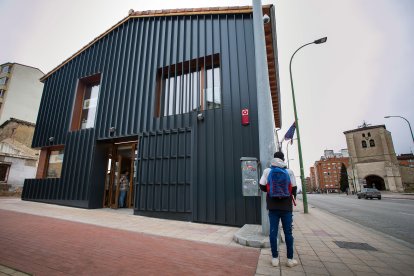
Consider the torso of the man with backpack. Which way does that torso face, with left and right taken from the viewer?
facing away from the viewer

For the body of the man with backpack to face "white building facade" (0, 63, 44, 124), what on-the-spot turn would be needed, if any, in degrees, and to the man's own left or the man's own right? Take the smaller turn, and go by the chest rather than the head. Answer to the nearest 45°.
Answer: approximately 45° to the man's own left

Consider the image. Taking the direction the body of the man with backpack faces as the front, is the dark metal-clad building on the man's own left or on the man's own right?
on the man's own left

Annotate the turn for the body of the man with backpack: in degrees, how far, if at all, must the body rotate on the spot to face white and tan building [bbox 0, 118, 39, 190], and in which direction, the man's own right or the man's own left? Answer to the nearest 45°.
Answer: approximately 90° to the man's own left

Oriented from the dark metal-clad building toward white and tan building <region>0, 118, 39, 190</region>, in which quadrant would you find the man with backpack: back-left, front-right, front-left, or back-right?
back-left
